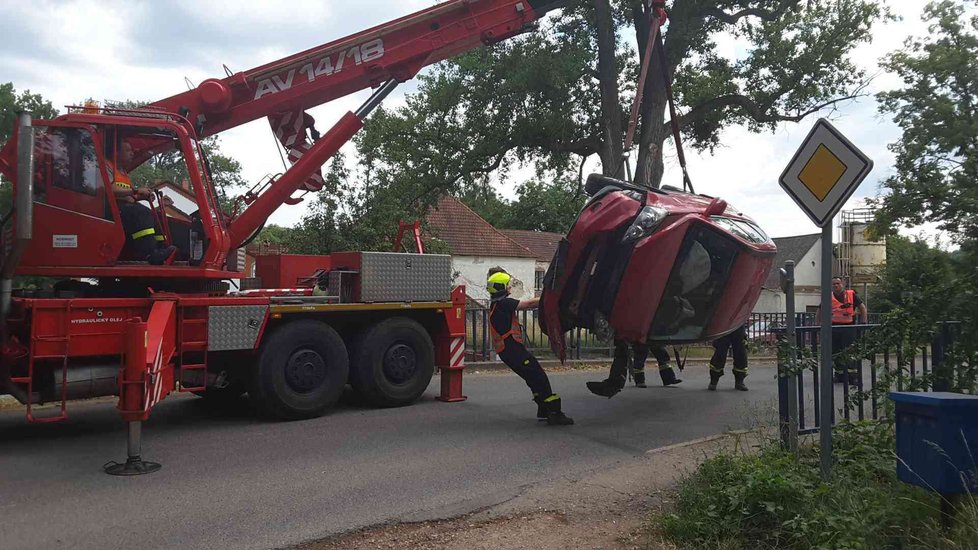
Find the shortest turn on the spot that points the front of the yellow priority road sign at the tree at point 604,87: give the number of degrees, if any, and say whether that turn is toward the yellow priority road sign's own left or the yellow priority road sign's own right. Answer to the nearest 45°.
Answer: approximately 135° to the yellow priority road sign's own right

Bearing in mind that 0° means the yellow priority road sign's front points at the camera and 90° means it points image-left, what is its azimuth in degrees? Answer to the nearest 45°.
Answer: approximately 45°

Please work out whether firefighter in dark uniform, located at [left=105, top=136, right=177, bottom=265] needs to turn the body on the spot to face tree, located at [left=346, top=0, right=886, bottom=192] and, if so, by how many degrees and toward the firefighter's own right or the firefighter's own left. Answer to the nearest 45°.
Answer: approximately 45° to the firefighter's own left

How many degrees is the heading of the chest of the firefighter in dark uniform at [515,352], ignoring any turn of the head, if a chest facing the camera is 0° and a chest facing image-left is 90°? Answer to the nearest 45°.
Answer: approximately 270°

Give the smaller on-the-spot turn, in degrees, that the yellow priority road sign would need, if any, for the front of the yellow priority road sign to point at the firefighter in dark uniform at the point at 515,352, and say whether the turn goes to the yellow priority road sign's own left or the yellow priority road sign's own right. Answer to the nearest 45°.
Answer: approximately 90° to the yellow priority road sign's own right

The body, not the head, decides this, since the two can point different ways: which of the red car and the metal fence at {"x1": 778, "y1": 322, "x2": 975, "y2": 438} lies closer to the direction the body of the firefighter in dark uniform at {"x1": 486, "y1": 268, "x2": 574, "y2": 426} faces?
the red car

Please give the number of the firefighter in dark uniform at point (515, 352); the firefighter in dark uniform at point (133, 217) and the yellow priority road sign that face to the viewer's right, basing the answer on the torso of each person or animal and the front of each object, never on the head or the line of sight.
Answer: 2

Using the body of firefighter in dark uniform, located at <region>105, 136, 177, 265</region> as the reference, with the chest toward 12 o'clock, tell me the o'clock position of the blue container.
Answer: The blue container is roughly at 2 o'clock from the firefighter in dark uniform.

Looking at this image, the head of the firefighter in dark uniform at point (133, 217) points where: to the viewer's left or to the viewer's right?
to the viewer's right

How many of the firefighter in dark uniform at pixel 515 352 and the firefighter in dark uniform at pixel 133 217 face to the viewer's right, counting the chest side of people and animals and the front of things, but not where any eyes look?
2

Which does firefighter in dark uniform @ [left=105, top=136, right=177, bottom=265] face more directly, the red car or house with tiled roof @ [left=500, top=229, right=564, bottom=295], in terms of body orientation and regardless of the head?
the red car

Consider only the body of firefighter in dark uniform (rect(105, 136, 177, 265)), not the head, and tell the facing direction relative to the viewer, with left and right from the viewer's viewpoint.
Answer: facing to the right of the viewer

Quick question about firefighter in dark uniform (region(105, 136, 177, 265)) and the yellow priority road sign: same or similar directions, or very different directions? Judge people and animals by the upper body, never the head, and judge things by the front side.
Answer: very different directions

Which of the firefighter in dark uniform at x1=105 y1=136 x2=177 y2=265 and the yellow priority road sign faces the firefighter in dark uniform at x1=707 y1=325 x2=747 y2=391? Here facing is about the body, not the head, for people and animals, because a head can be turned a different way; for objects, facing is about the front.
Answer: the firefighter in dark uniform at x1=105 y1=136 x2=177 y2=265
